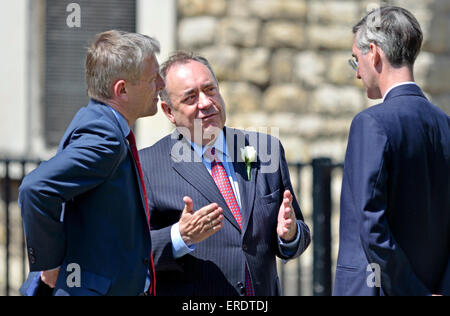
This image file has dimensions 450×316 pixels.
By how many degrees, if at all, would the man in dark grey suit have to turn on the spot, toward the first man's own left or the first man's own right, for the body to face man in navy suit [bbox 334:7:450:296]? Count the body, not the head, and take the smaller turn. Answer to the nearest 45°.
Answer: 0° — they already face them

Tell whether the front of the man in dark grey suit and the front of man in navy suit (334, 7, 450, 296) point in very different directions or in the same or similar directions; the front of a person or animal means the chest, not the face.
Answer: very different directions

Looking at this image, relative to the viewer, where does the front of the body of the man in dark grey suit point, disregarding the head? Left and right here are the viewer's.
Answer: facing the viewer and to the right of the viewer

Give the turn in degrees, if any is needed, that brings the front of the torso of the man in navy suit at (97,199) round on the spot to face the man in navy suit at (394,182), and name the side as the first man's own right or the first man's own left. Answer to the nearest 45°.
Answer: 0° — they already face them

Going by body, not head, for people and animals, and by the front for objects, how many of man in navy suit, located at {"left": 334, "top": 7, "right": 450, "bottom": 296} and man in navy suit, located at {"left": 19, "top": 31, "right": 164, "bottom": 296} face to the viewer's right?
1

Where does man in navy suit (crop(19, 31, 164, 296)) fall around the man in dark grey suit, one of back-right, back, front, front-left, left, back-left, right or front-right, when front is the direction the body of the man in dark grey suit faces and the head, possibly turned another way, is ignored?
right

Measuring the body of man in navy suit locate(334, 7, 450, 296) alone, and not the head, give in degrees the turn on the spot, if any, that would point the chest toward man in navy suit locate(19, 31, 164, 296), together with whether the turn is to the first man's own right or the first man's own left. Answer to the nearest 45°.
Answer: approximately 45° to the first man's own left

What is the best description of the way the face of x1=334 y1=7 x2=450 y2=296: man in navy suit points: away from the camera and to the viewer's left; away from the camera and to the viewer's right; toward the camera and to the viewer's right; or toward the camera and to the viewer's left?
away from the camera and to the viewer's left

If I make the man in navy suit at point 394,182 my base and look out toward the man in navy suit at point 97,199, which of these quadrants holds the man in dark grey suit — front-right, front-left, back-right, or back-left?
front-right

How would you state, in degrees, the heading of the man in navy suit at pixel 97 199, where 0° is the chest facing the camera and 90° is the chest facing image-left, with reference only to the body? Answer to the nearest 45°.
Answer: approximately 270°

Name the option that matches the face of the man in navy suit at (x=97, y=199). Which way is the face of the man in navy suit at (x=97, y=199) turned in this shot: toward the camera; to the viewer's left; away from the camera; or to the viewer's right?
to the viewer's right

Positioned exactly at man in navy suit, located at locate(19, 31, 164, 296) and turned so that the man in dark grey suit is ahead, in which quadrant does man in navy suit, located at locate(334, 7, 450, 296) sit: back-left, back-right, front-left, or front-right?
front-right

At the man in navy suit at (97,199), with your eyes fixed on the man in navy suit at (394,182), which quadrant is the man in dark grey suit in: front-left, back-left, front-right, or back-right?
front-left

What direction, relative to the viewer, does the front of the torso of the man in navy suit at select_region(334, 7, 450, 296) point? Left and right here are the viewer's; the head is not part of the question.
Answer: facing away from the viewer and to the left of the viewer

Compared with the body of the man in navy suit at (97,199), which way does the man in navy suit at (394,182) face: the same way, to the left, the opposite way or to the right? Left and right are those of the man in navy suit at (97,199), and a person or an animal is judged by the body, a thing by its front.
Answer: to the left

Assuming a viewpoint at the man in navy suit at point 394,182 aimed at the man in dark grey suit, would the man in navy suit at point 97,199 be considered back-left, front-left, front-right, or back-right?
front-left
